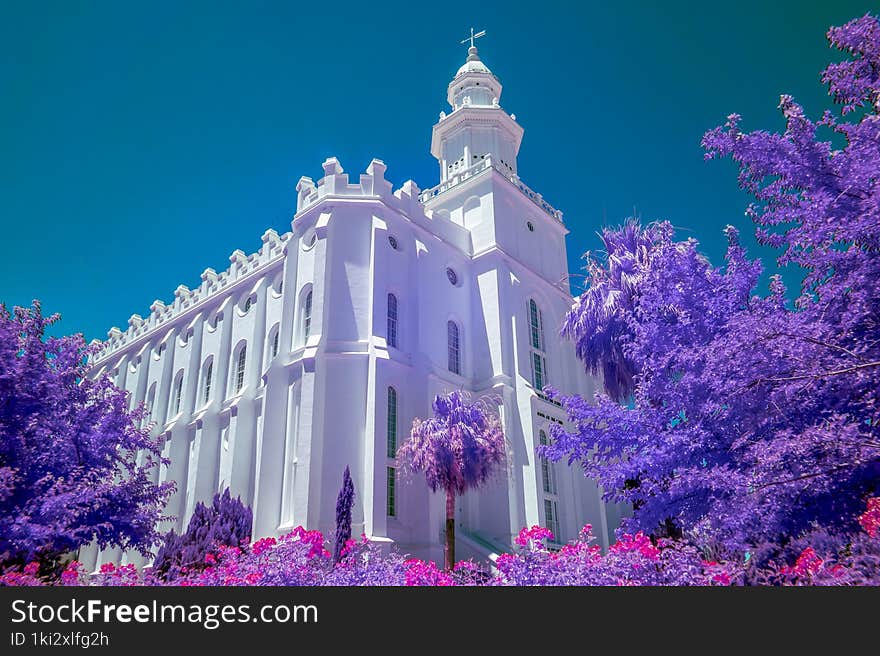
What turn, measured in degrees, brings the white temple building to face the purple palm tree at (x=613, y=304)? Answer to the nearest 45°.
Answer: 0° — it already faces it

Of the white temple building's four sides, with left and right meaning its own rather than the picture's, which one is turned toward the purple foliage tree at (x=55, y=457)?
right

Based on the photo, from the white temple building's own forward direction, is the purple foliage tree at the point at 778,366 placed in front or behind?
in front

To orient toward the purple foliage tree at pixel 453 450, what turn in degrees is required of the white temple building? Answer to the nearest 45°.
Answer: approximately 45° to its right

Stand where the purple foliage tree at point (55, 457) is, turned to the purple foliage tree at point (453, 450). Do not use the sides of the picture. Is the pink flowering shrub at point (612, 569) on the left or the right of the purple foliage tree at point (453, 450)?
right

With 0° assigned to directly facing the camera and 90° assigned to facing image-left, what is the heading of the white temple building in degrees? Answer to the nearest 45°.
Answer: approximately 315°

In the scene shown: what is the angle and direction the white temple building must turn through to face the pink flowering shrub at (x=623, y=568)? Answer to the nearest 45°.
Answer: approximately 45° to its right

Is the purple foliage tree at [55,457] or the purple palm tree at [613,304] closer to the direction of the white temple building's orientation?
the purple palm tree
